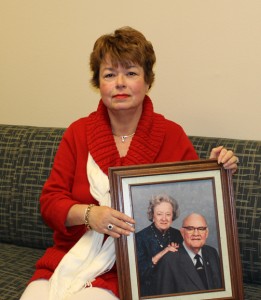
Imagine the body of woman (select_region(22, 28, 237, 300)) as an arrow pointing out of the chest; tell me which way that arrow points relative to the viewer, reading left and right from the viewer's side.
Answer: facing the viewer

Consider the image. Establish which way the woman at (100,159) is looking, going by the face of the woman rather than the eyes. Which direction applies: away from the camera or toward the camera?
toward the camera
